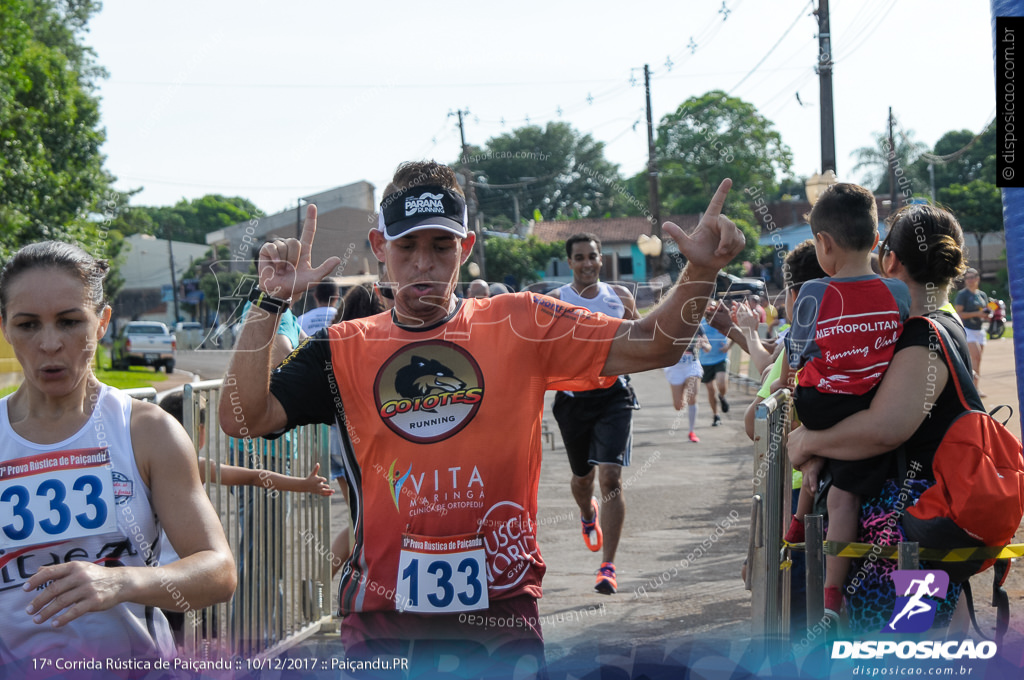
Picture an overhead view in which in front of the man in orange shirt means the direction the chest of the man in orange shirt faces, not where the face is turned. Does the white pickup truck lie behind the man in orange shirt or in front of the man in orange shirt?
behind

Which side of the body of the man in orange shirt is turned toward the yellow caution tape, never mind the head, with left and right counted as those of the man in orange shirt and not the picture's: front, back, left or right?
left

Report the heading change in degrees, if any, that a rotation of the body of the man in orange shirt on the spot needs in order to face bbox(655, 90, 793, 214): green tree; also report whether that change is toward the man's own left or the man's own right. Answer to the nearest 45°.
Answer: approximately 180°

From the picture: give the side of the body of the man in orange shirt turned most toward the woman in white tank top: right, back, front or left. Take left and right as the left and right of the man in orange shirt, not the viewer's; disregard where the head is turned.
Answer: right

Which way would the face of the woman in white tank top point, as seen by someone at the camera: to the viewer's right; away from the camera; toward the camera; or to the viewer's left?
toward the camera

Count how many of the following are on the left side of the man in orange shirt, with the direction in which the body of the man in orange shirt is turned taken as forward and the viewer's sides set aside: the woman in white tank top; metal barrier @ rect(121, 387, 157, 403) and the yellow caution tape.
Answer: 1

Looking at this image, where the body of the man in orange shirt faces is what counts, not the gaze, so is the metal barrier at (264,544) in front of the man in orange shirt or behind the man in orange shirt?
behind

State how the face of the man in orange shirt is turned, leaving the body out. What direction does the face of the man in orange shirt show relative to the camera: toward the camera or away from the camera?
toward the camera

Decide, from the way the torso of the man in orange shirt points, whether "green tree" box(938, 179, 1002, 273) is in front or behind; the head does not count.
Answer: behind

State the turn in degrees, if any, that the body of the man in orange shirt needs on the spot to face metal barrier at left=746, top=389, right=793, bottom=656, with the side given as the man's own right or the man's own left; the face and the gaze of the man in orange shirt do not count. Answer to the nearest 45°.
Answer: approximately 135° to the man's own left

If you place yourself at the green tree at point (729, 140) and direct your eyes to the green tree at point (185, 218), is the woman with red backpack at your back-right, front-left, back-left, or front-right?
back-left

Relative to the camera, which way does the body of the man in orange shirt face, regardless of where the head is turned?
toward the camera

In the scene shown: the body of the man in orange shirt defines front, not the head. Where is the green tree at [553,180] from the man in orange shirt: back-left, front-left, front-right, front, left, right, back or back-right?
back
